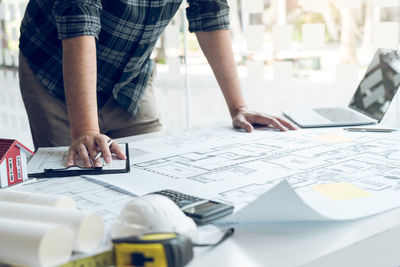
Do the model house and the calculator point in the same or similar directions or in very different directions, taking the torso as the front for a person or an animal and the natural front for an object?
very different directions
